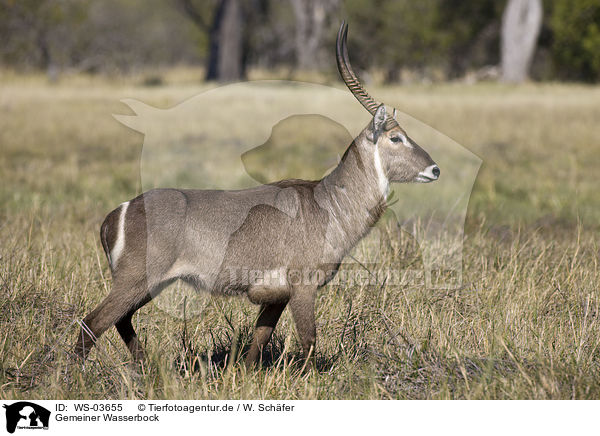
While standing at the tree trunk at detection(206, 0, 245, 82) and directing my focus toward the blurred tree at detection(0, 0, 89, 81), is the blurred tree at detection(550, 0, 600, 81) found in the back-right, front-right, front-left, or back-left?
back-right

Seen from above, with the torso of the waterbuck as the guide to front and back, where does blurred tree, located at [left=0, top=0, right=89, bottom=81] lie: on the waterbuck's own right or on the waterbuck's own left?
on the waterbuck's own left

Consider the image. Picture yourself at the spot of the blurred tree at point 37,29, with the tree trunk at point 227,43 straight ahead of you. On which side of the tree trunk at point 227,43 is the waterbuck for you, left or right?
right

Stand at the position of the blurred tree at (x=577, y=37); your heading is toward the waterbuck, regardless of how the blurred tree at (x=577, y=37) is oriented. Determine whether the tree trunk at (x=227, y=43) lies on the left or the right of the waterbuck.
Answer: right

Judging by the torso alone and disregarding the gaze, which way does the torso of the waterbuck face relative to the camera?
to the viewer's right

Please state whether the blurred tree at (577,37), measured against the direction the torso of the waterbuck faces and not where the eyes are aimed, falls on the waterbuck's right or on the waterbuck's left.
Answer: on the waterbuck's left

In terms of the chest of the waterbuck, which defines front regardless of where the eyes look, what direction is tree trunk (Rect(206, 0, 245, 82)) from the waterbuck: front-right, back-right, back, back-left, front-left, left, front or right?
left
